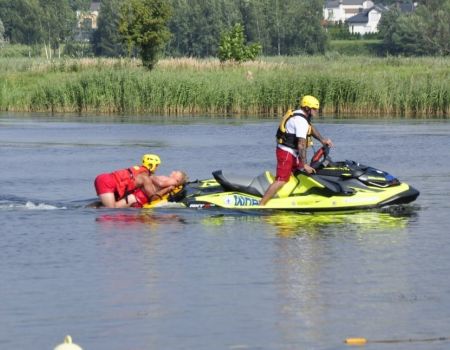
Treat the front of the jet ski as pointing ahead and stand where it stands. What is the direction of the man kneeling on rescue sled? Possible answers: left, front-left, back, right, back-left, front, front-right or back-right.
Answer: back

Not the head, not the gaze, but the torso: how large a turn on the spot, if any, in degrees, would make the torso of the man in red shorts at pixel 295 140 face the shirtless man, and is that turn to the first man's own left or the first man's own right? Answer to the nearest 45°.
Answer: approximately 180°

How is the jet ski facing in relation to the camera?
to the viewer's right

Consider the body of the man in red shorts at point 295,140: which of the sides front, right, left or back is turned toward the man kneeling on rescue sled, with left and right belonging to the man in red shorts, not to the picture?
back

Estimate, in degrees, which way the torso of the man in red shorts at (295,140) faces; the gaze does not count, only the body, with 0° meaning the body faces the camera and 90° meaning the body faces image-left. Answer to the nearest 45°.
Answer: approximately 270°
